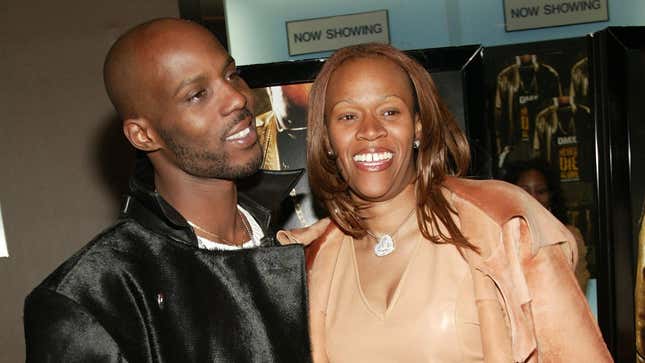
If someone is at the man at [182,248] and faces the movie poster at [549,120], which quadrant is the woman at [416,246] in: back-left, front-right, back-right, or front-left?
front-right

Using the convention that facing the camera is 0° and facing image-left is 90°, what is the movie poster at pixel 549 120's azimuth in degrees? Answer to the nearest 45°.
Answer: approximately 0°

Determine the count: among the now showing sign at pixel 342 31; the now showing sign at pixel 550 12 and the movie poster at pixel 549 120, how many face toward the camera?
3

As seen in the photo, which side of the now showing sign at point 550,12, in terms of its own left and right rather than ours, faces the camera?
front

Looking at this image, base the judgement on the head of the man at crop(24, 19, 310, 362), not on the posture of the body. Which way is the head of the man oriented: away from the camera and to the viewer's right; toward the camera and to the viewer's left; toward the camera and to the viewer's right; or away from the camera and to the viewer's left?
toward the camera and to the viewer's right

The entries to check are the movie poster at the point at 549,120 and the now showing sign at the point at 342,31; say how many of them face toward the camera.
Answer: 2

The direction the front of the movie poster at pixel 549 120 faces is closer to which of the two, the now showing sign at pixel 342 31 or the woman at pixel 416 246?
the woman

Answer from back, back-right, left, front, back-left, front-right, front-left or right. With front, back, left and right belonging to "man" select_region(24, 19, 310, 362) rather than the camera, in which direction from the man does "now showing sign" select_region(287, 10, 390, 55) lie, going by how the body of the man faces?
left

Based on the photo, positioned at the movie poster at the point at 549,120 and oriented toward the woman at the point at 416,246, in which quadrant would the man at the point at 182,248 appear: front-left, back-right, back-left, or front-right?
front-right

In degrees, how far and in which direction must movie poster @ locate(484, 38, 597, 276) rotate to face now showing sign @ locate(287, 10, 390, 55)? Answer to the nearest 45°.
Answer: approximately 90° to its right

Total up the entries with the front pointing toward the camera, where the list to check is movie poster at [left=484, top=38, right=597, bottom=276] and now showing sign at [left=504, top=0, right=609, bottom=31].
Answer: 2

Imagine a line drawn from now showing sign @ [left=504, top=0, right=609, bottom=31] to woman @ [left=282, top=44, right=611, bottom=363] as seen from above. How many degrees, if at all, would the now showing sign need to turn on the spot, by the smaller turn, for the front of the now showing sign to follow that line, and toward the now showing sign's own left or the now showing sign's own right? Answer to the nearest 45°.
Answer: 0° — it already faces them

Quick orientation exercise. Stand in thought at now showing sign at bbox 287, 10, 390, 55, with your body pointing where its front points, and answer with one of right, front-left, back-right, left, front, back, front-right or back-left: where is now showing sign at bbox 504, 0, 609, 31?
left

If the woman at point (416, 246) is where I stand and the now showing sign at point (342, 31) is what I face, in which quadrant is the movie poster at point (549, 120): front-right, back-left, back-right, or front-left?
front-right

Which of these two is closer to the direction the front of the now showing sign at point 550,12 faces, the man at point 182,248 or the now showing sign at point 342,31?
the man

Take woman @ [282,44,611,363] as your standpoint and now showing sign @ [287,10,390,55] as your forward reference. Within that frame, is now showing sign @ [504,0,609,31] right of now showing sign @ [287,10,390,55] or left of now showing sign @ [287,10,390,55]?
right
